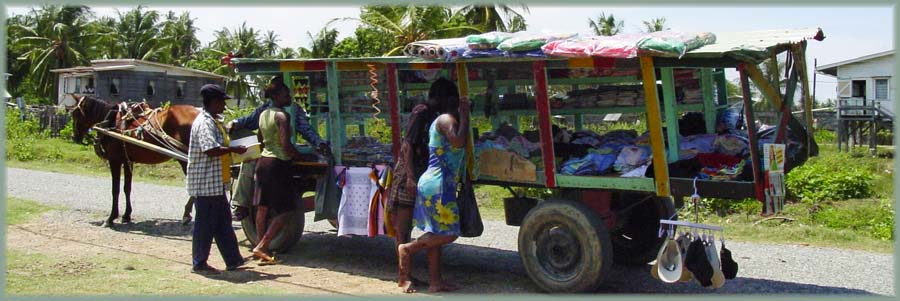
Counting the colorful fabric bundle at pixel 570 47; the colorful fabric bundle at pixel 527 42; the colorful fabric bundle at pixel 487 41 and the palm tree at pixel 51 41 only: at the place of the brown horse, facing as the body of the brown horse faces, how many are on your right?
1

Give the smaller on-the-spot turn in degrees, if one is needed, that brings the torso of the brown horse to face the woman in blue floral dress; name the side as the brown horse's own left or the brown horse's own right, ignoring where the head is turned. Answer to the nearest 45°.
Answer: approximately 135° to the brown horse's own left

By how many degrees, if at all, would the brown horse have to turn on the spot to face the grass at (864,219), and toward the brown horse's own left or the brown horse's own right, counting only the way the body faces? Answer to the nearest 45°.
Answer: approximately 180°

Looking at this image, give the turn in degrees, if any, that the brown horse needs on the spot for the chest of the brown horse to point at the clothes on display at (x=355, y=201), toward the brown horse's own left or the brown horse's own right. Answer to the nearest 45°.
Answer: approximately 135° to the brown horse's own left

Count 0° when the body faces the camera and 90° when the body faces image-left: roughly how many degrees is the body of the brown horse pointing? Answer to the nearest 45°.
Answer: approximately 90°

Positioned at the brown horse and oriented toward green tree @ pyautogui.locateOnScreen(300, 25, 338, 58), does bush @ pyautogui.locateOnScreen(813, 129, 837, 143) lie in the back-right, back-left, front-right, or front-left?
front-right

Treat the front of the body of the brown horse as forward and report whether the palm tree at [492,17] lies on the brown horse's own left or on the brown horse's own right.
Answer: on the brown horse's own right

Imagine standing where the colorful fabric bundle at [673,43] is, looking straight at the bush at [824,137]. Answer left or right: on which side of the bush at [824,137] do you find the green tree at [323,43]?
left

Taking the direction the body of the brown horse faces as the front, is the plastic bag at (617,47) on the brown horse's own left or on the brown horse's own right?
on the brown horse's own left

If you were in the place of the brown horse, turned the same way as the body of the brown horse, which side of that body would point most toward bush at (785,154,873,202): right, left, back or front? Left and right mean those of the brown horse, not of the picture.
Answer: back
